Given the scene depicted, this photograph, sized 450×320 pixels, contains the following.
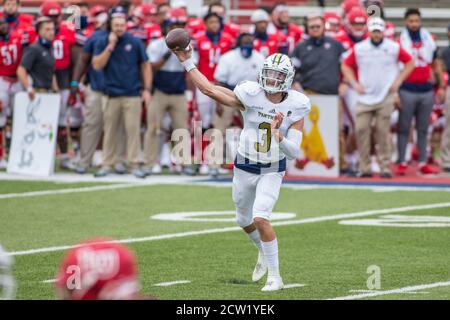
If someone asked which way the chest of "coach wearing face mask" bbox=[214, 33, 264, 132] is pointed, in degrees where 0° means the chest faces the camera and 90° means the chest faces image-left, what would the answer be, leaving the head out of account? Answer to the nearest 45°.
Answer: approximately 0°

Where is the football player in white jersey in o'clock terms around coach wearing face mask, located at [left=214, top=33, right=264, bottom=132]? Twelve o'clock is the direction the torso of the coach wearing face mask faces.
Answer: The football player in white jersey is roughly at 12 o'clock from the coach wearing face mask.

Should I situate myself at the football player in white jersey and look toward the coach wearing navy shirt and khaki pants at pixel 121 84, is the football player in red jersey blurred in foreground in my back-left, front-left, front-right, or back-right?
back-left

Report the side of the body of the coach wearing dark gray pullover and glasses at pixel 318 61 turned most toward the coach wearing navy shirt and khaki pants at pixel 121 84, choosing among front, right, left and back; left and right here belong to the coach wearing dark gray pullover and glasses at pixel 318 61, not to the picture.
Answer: right

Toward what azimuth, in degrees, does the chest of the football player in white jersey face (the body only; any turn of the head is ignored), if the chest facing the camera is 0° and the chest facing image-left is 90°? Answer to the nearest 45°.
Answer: approximately 0°

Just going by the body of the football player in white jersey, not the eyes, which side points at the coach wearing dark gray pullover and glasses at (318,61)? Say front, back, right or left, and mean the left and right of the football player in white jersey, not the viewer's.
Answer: back

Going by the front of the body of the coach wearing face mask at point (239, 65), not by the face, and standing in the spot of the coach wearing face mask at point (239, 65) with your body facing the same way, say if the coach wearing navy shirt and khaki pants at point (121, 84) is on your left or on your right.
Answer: on your right

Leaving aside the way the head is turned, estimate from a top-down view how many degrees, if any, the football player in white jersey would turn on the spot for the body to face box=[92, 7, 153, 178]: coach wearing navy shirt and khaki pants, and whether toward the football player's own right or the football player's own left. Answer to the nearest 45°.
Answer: approximately 180°
